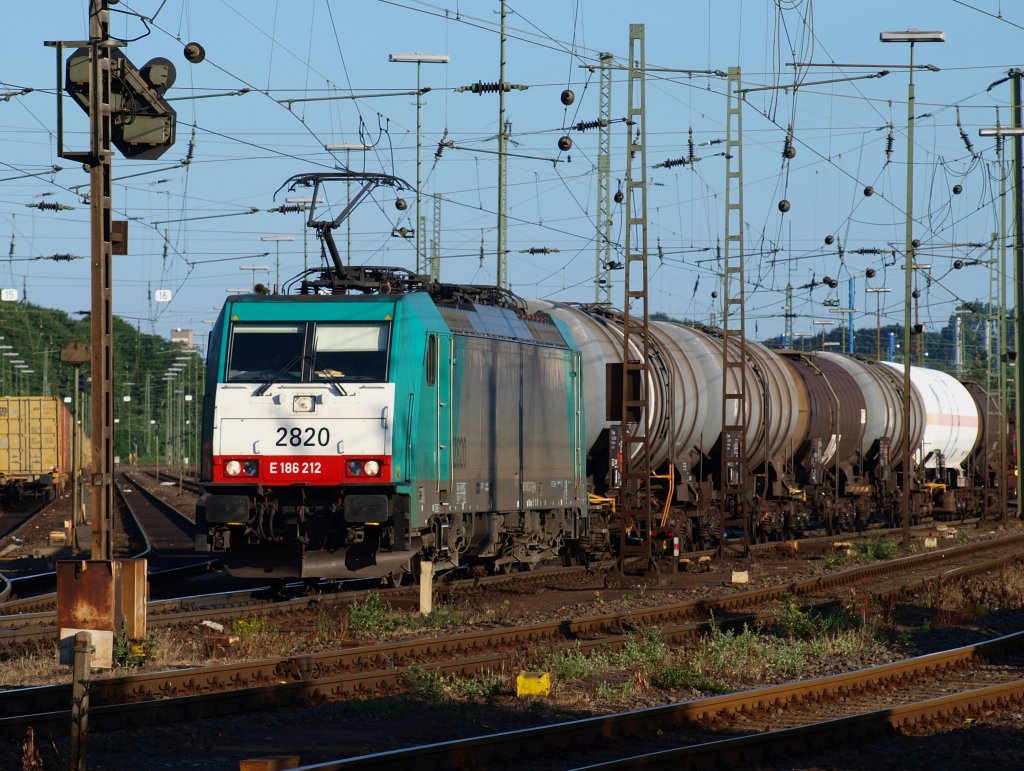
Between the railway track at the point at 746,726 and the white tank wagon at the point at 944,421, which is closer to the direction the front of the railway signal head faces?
the white tank wagon

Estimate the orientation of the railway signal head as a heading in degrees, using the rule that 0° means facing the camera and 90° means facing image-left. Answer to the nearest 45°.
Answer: approximately 180°

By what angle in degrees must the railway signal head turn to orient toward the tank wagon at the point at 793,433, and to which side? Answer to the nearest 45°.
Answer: approximately 45° to its right

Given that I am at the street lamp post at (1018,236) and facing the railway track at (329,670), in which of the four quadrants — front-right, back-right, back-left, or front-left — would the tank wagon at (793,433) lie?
front-right

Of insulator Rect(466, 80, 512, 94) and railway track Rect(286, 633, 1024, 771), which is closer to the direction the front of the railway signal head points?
the insulator

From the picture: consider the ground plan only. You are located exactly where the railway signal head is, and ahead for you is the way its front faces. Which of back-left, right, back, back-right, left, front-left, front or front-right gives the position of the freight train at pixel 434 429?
front-right

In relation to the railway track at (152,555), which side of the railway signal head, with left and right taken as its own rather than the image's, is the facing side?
front

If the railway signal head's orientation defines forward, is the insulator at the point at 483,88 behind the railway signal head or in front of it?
in front
